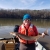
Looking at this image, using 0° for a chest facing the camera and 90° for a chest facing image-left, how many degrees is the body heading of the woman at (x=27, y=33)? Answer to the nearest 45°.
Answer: approximately 0°
